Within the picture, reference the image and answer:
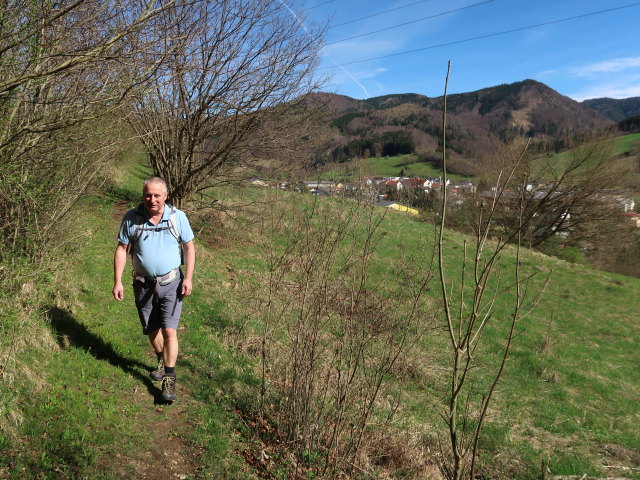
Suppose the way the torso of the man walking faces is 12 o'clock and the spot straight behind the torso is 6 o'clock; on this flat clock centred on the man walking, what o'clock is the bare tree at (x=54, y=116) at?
The bare tree is roughly at 5 o'clock from the man walking.

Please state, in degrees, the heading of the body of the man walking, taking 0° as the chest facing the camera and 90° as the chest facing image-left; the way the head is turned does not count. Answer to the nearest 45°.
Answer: approximately 0°

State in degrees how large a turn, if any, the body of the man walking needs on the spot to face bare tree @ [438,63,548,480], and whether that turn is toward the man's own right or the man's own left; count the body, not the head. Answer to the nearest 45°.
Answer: approximately 45° to the man's own left
